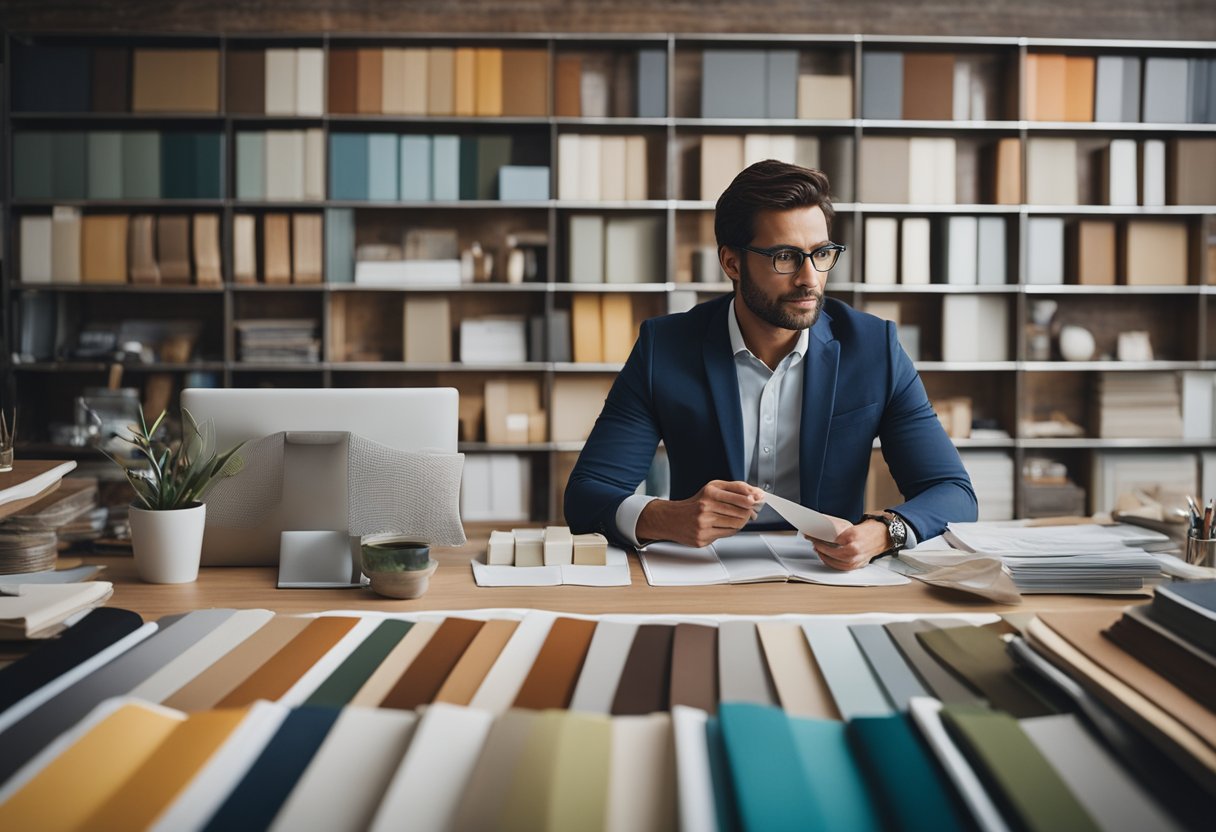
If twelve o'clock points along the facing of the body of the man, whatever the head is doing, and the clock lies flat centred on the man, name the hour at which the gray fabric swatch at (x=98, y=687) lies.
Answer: The gray fabric swatch is roughly at 1 o'clock from the man.

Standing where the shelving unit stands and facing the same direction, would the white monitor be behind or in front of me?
in front

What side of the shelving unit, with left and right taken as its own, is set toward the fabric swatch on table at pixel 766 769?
front

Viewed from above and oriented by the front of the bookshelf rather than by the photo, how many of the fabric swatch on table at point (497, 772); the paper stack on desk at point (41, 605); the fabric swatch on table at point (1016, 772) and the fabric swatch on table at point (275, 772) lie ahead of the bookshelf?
4

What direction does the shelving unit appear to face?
toward the camera

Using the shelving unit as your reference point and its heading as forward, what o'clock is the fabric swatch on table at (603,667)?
The fabric swatch on table is roughly at 12 o'clock from the shelving unit.

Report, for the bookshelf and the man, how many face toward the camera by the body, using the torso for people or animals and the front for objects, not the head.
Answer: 2

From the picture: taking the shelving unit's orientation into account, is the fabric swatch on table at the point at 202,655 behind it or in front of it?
in front

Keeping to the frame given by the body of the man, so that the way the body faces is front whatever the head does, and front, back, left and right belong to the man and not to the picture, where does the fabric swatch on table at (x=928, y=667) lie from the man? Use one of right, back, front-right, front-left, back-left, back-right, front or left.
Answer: front

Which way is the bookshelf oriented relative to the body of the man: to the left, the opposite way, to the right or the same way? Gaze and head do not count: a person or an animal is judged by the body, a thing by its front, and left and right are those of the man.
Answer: the same way

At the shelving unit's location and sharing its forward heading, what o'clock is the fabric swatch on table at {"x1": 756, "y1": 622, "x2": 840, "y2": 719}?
The fabric swatch on table is roughly at 12 o'clock from the shelving unit.

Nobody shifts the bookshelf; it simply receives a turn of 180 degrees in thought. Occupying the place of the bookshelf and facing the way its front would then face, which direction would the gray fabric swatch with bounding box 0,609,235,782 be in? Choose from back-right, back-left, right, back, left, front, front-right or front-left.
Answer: back

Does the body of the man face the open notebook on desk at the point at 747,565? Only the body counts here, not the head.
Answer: yes

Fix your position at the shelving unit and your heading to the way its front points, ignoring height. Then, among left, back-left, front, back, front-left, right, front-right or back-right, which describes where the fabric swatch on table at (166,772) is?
front

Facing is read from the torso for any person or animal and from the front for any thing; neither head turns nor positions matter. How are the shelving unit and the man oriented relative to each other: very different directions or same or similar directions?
same or similar directions

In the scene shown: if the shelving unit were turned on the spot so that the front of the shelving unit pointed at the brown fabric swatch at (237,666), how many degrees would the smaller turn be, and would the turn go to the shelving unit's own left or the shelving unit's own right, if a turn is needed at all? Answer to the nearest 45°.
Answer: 0° — it already faces it

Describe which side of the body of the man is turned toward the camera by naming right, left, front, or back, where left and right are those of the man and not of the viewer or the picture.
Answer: front

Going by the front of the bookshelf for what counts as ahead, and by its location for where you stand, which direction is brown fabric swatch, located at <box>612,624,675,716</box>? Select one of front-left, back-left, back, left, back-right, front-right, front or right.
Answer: front

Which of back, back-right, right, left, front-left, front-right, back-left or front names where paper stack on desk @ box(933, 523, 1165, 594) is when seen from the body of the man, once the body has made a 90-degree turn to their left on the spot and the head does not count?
front-right

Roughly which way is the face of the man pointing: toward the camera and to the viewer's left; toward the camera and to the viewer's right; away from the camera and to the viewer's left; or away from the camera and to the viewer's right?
toward the camera and to the viewer's right

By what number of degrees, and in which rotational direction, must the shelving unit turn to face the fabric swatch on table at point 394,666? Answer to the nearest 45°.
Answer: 0° — it already faces it
